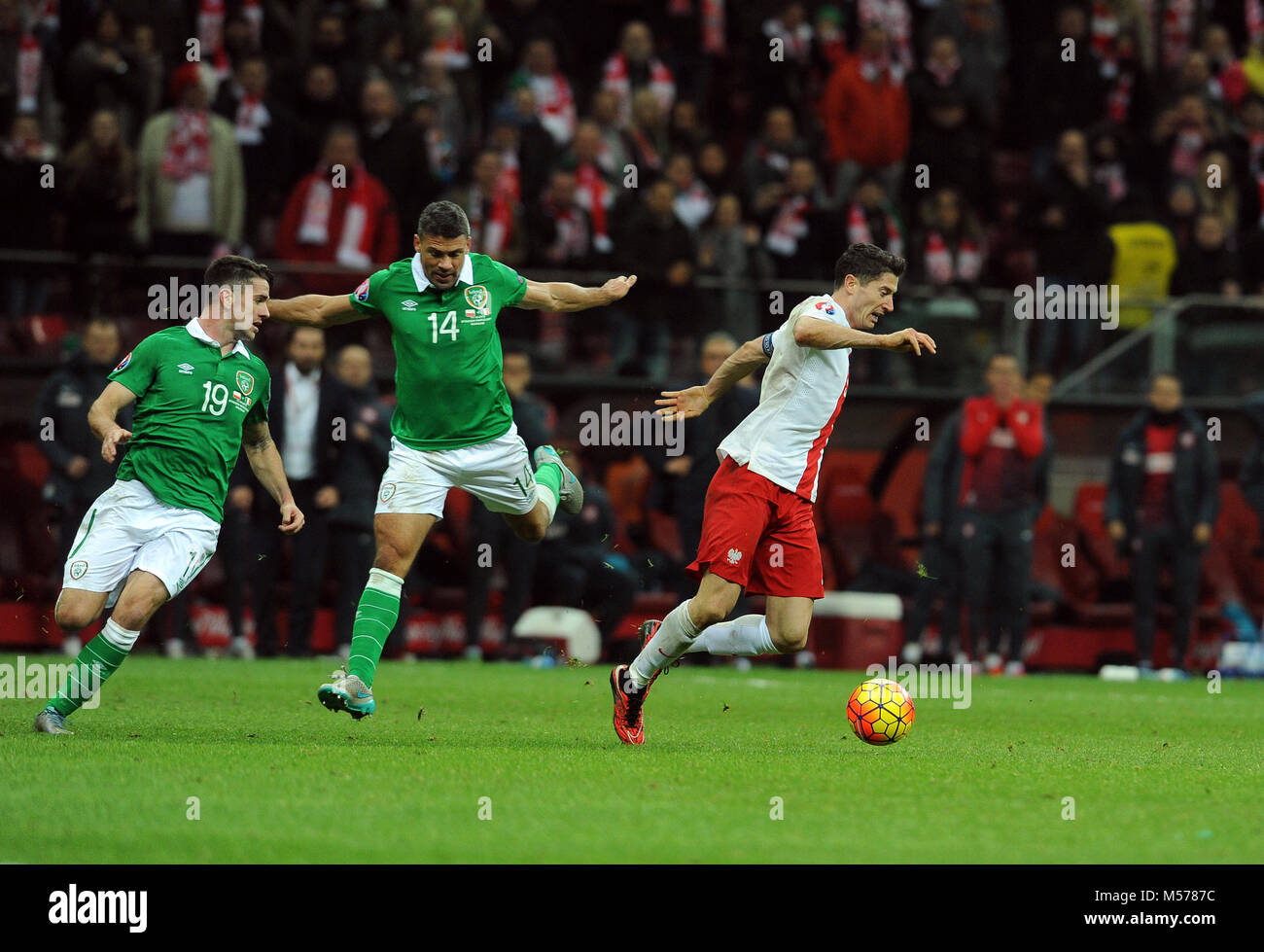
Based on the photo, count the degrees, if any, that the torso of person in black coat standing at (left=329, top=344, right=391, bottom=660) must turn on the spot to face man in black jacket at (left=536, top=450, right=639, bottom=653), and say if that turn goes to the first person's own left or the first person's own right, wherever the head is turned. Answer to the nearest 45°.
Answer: approximately 90° to the first person's own left

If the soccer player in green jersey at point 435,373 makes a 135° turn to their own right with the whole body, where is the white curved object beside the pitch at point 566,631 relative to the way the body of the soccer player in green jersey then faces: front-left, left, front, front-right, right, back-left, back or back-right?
front-right

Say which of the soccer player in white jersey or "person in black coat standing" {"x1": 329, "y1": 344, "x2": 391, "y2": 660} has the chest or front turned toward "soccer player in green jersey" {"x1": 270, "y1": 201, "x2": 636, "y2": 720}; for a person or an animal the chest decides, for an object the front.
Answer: the person in black coat standing

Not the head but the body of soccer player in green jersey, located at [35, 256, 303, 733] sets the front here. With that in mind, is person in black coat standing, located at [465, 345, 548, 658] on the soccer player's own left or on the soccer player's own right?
on the soccer player's own left

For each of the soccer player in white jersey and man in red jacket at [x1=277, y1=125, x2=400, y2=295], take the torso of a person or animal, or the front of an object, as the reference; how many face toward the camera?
1

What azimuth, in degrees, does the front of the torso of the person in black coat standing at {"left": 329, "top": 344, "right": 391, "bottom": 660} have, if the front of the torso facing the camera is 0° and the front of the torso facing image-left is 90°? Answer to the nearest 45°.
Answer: approximately 0°

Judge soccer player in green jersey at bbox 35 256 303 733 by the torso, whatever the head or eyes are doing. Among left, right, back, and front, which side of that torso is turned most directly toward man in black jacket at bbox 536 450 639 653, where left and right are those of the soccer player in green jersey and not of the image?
left
